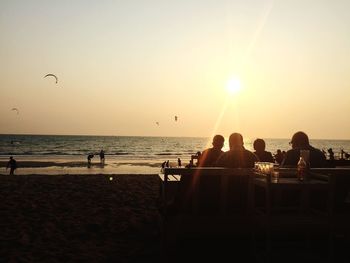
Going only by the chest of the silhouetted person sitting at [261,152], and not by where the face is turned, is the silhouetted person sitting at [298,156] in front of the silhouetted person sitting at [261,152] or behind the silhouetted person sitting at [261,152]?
behind

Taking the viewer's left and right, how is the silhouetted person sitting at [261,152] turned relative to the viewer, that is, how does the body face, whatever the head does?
facing away from the viewer and to the left of the viewer

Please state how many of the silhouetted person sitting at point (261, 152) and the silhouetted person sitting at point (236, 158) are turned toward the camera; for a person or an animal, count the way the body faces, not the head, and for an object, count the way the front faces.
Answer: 0

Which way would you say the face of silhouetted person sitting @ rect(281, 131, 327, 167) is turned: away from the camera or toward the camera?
away from the camera

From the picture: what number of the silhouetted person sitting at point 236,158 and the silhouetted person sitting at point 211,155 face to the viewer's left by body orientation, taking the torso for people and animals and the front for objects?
0

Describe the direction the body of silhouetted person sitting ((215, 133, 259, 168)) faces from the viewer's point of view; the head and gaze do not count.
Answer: away from the camera

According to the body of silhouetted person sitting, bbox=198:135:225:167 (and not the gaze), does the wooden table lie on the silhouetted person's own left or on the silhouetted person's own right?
on the silhouetted person's own right

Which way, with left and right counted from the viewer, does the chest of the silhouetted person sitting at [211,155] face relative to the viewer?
facing away from the viewer and to the right of the viewer

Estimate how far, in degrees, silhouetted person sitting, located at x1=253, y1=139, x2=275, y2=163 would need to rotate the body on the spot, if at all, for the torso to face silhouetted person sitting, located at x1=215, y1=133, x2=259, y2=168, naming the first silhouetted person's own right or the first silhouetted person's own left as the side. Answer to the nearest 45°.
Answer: approximately 135° to the first silhouetted person's own left

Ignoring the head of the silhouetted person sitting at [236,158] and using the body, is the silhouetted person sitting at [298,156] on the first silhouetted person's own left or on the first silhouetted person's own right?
on the first silhouetted person's own right
